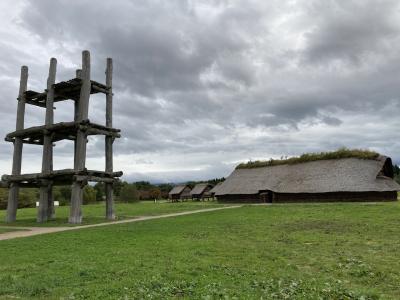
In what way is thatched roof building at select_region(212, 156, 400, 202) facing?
toward the camera

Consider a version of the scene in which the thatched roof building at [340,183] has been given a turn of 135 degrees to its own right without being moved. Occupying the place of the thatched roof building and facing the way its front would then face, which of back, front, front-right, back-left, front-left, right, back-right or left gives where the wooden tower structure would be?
left
